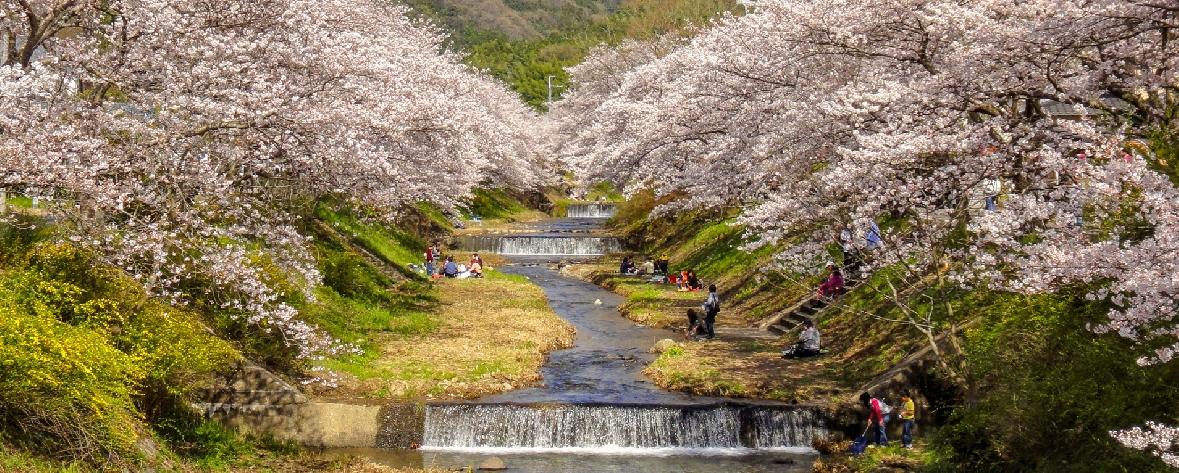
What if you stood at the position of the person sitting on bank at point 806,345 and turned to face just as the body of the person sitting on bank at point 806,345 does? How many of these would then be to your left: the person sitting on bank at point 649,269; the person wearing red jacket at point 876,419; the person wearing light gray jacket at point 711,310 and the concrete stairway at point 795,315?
1

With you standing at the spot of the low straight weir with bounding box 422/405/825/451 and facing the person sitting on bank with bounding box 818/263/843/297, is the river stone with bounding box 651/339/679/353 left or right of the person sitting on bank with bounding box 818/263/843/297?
left

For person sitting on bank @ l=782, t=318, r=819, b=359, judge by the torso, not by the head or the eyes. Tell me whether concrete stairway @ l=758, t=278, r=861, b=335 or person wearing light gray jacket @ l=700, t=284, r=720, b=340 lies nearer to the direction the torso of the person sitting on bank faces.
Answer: the person wearing light gray jacket

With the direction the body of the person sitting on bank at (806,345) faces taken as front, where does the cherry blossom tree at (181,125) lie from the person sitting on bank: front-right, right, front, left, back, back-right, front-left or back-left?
front-left

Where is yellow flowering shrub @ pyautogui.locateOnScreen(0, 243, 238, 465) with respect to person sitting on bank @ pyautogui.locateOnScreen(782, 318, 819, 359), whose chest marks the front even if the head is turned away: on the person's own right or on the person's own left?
on the person's own left

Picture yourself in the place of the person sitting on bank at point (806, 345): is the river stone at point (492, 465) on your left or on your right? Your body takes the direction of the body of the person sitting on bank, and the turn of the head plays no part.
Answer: on your left

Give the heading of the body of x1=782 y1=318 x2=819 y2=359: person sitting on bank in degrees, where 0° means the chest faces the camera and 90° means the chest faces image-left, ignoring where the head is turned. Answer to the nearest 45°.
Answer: approximately 90°

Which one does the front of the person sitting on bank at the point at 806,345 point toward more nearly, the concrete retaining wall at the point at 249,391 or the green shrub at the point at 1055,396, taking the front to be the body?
the concrete retaining wall

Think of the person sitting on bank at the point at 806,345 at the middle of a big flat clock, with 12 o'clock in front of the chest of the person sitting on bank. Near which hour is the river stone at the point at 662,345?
The river stone is roughly at 1 o'clock from the person sitting on bank.

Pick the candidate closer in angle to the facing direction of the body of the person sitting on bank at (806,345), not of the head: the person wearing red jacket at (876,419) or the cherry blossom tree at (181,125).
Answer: the cherry blossom tree

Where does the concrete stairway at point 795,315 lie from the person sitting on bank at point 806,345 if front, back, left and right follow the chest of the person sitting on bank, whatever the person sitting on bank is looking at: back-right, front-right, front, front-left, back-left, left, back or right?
right
